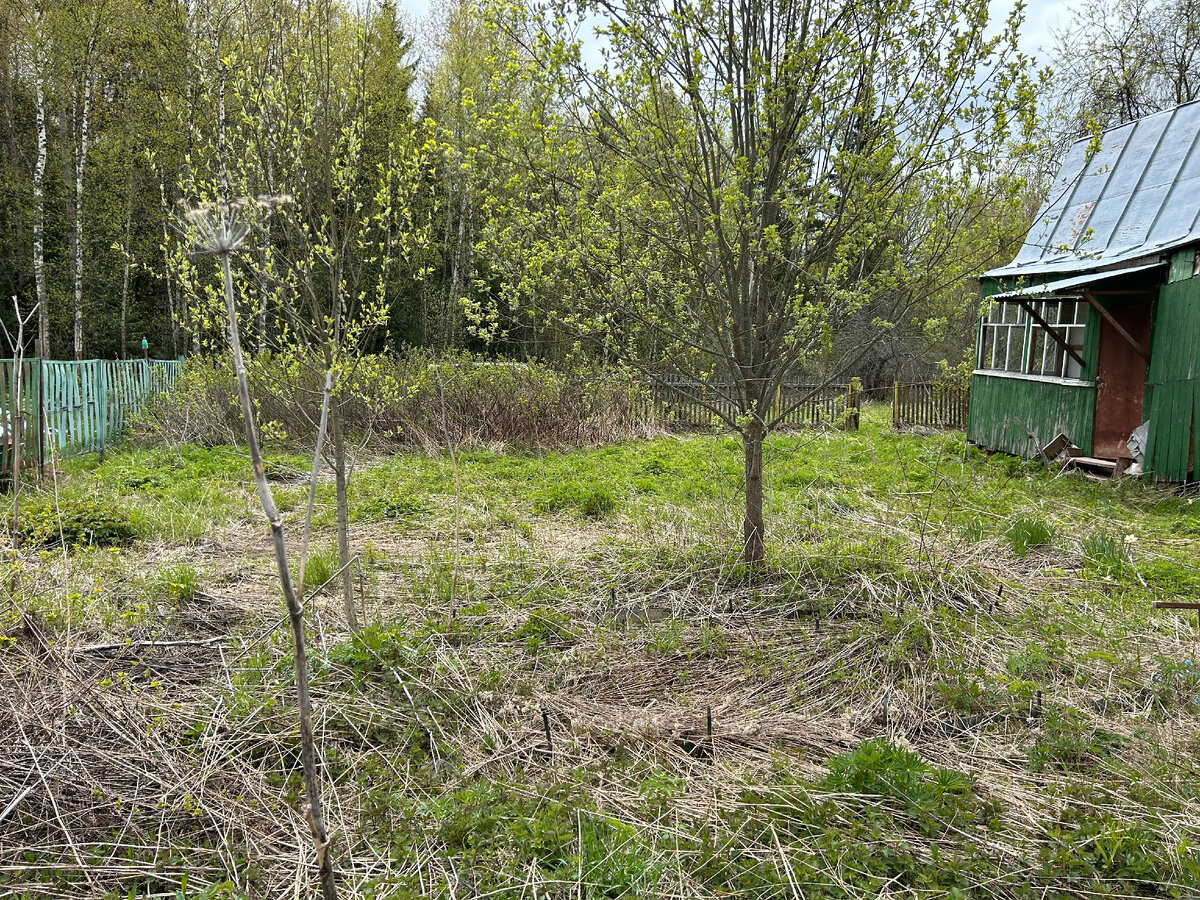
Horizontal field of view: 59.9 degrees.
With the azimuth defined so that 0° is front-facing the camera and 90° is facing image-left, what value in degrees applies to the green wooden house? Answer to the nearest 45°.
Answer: approximately 45°

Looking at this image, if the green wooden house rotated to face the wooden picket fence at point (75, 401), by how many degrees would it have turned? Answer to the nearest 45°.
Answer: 0° — it already faces it

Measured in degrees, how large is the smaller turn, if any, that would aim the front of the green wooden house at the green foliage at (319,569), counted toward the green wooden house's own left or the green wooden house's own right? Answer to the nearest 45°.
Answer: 0° — it already faces it

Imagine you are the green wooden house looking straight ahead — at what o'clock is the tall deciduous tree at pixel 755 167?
The tall deciduous tree is roughly at 11 o'clock from the green wooden house.

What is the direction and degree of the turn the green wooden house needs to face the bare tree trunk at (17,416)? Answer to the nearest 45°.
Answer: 0° — it already faces it

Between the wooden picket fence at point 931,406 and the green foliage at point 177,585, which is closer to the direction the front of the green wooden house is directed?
the green foliage

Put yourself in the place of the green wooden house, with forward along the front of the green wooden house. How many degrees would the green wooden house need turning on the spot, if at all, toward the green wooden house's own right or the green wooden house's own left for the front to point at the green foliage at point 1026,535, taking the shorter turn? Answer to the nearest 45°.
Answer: approximately 45° to the green wooden house's own left

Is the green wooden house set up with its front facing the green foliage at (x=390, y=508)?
yes
